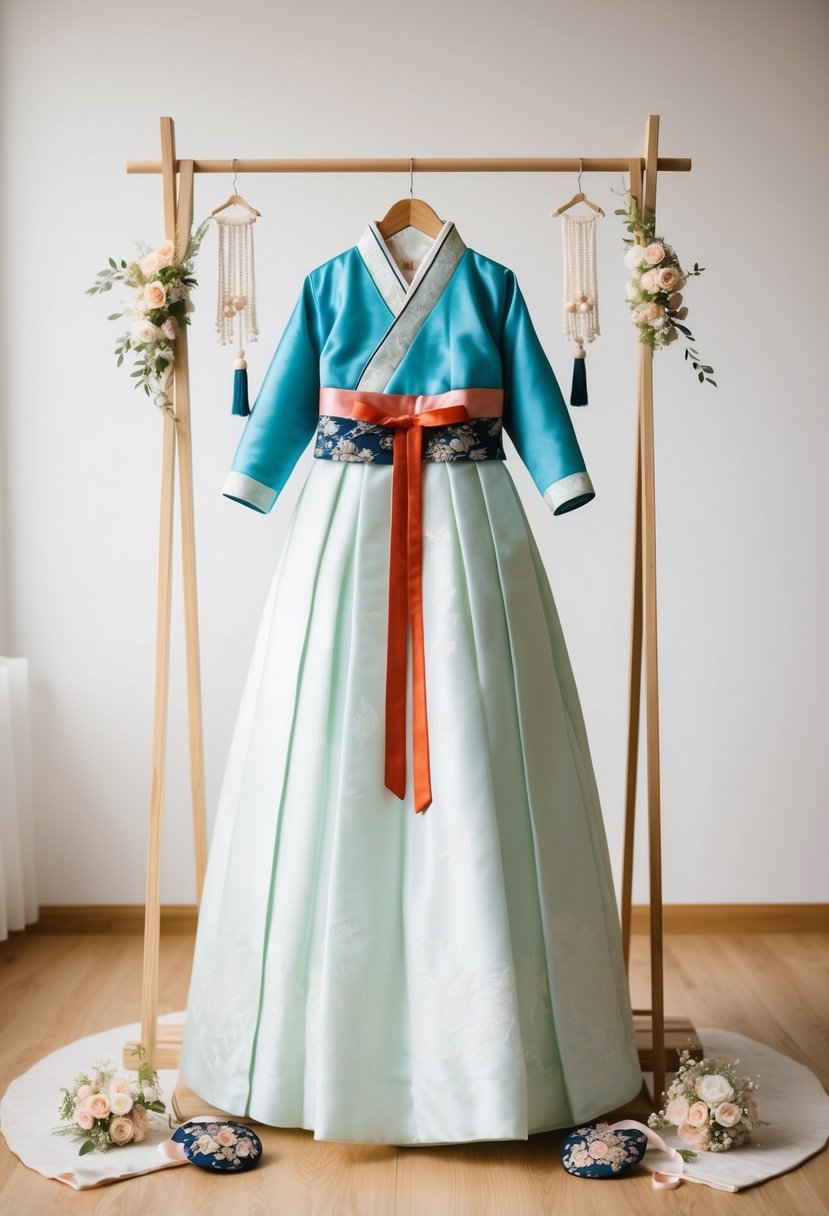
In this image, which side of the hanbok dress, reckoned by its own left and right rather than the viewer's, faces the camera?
front
